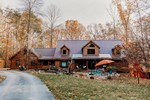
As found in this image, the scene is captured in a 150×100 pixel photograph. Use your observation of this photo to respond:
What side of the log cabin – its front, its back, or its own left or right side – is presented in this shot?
front
